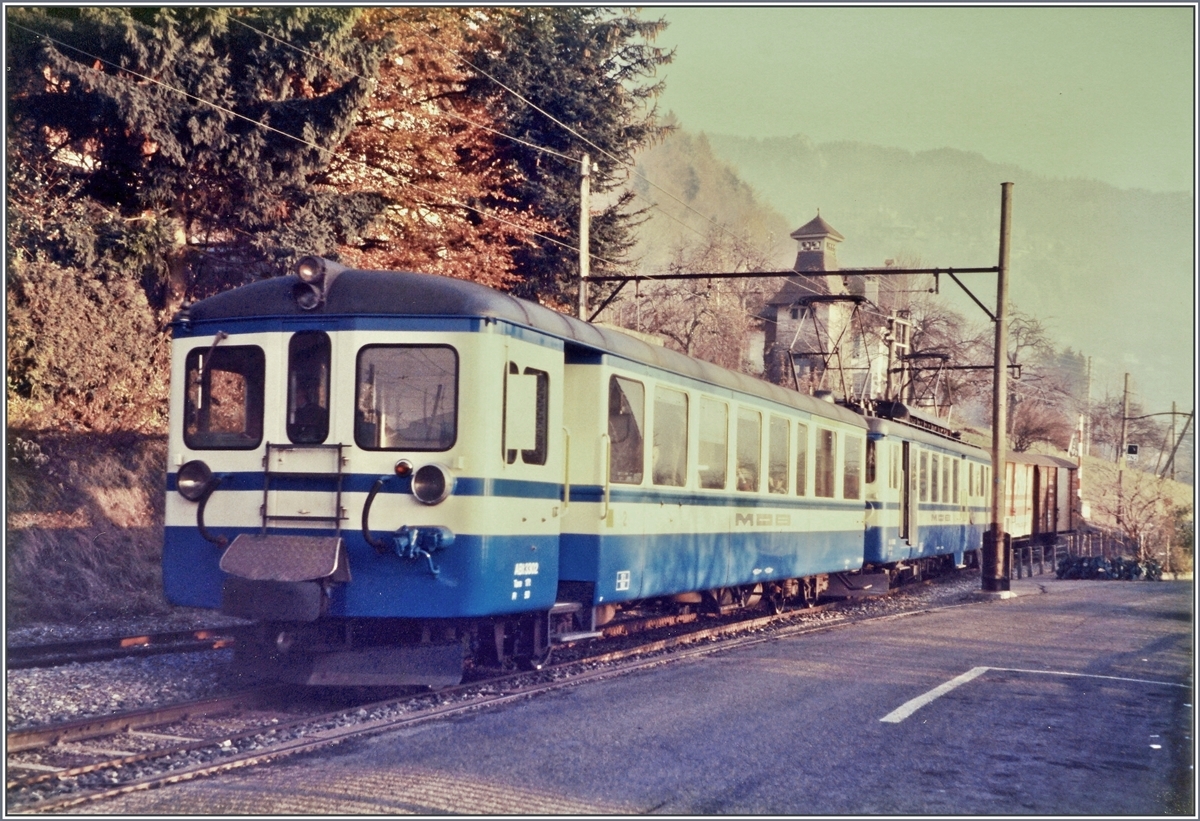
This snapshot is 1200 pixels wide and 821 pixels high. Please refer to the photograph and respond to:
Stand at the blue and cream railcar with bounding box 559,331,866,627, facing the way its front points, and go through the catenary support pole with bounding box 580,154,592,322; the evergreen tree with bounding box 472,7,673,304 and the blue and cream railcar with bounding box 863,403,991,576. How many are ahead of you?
0

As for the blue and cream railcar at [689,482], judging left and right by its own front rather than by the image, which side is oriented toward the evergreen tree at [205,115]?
right

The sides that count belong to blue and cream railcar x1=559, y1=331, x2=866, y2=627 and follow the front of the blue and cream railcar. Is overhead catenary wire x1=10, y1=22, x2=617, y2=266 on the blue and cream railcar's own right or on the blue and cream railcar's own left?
on the blue and cream railcar's own right

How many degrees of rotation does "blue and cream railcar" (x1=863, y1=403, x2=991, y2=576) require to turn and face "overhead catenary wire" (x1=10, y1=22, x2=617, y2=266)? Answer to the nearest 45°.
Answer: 0° — it already faces it

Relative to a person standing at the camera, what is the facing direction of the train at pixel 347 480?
facing the viewer and to the left of the viewer

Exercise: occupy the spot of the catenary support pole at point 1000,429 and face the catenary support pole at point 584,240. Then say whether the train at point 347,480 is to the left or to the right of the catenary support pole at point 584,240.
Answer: left

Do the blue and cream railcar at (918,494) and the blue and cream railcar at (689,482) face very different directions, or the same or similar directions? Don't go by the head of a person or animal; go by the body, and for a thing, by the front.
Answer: same or similar directions

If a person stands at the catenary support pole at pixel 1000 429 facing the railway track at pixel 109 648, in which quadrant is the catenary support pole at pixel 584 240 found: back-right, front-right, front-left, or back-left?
front-right

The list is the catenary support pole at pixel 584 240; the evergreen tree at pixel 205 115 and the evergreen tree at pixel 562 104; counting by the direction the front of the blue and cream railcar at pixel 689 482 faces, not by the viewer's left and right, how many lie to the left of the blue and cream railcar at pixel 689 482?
0

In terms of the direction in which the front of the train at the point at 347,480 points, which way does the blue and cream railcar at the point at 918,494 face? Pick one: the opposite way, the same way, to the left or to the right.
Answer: the same way

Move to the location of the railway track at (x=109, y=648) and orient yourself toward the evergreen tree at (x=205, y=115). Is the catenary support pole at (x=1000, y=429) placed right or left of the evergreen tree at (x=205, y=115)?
right
